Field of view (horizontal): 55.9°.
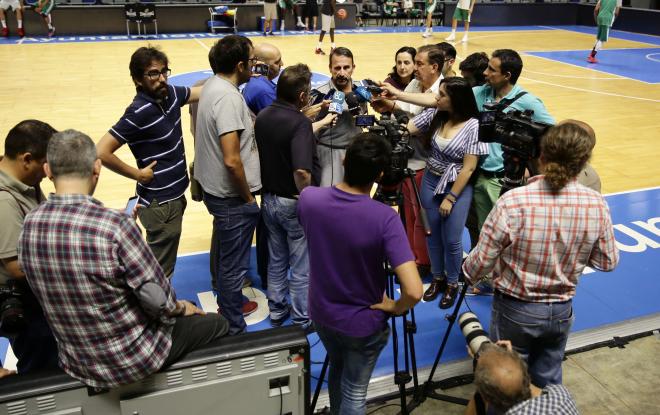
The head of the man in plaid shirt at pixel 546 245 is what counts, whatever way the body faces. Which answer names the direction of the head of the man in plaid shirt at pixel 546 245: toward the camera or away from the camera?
away from the camera

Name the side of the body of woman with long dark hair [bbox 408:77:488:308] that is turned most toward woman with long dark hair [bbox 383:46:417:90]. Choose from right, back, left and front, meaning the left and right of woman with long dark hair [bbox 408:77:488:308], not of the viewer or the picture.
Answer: right

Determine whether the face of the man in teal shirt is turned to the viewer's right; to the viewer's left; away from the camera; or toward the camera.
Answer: to the viewer's left

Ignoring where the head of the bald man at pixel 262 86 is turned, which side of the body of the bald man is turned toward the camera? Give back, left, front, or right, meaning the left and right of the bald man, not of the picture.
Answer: right

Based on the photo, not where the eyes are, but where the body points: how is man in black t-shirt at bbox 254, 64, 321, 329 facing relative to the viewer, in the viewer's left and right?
facing away from the viewer and to the right of the viewer

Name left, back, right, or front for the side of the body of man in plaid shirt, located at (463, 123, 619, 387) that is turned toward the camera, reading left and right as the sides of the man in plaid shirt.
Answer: back

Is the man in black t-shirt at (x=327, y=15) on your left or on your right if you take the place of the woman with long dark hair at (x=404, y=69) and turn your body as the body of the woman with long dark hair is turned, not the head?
on your right

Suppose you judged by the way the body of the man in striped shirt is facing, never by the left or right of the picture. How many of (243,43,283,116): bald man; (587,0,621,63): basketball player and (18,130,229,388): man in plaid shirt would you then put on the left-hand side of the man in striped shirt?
2

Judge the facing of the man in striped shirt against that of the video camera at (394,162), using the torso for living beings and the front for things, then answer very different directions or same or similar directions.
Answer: very different directions

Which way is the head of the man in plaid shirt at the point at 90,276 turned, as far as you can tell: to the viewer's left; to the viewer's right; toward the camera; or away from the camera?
away from the camera

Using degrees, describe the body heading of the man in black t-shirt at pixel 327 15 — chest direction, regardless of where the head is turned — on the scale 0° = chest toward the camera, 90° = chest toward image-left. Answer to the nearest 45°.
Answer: approximately 45°

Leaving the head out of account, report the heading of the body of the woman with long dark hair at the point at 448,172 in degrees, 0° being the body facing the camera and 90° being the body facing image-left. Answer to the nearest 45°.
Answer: approximately 45°
